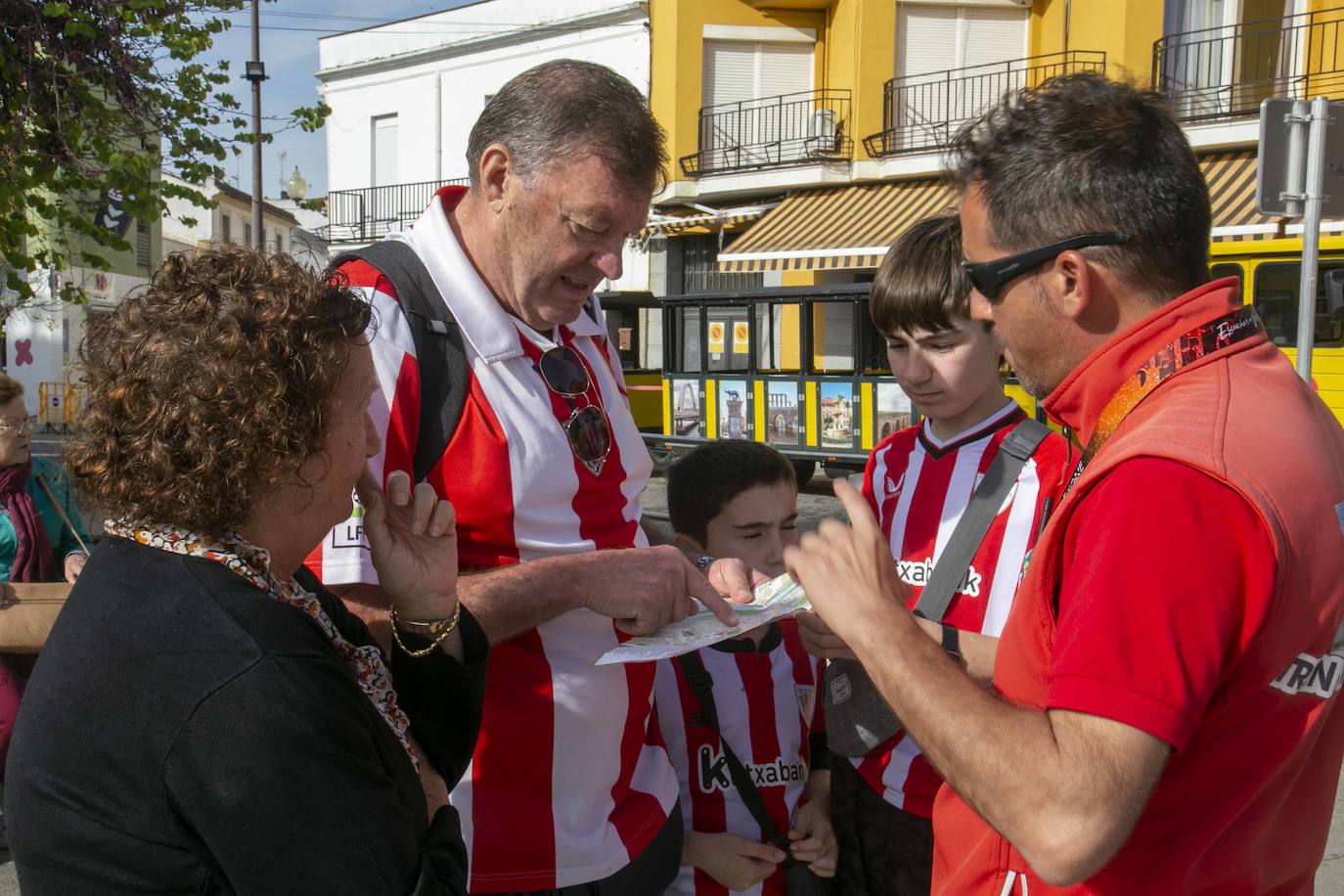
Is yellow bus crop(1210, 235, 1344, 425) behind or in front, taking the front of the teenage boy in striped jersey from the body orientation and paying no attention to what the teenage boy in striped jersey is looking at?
behind

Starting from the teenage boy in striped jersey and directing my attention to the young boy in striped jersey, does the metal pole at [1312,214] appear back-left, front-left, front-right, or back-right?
back-right

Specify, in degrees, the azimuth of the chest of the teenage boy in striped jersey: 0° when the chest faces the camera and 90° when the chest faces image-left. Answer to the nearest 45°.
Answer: approximately 45°

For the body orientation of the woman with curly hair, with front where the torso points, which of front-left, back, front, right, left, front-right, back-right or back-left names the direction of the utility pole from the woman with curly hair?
front-left

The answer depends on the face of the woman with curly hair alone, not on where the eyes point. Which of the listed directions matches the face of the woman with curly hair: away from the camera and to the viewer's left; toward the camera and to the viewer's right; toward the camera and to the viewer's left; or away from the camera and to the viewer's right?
away from the camera and to the viewer's right

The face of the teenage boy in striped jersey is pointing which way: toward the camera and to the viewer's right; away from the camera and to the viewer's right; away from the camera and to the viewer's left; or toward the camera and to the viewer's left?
toward the camera and to the viewer's left

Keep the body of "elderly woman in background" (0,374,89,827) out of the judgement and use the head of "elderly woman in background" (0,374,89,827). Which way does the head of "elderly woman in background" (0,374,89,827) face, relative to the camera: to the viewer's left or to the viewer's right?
to the viewer's right
